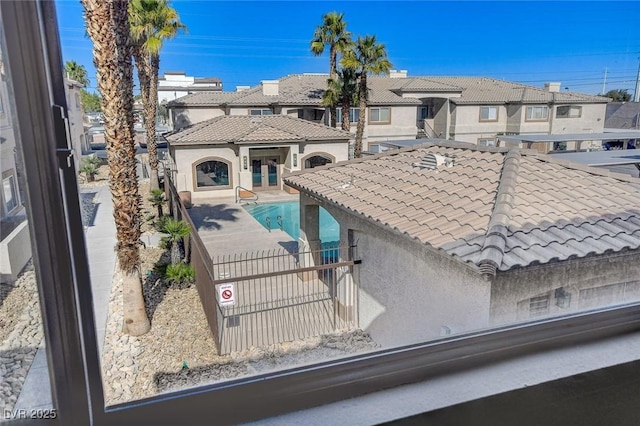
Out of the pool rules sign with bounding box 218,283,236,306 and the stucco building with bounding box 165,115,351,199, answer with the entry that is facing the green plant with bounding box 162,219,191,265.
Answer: the stucco building

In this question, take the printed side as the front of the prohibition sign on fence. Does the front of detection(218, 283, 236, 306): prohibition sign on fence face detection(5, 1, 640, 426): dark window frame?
yes

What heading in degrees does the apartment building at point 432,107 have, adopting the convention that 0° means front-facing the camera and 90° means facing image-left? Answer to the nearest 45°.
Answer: approximately 0°

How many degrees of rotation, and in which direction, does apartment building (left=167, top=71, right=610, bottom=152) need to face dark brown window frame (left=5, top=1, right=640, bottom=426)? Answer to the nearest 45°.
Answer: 0° — it already faces it

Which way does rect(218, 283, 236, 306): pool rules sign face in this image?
toward the camera

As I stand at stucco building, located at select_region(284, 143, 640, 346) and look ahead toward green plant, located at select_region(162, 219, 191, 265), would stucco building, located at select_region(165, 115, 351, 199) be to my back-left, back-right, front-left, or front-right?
front-right

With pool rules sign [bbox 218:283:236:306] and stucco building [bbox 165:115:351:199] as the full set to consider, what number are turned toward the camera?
2

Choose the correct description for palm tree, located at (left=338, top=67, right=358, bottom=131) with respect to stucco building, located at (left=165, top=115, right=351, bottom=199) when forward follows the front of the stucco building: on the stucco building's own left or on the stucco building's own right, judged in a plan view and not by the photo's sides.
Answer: on the stucco building's own left

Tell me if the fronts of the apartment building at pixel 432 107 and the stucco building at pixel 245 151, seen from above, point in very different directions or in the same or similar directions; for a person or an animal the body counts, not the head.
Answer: same or similar directions

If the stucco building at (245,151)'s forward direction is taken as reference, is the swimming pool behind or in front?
in front

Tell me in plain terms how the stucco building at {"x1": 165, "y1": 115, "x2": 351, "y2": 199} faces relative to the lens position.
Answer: facing the viewer

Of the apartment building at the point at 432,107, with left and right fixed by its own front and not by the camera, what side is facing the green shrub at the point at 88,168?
right
